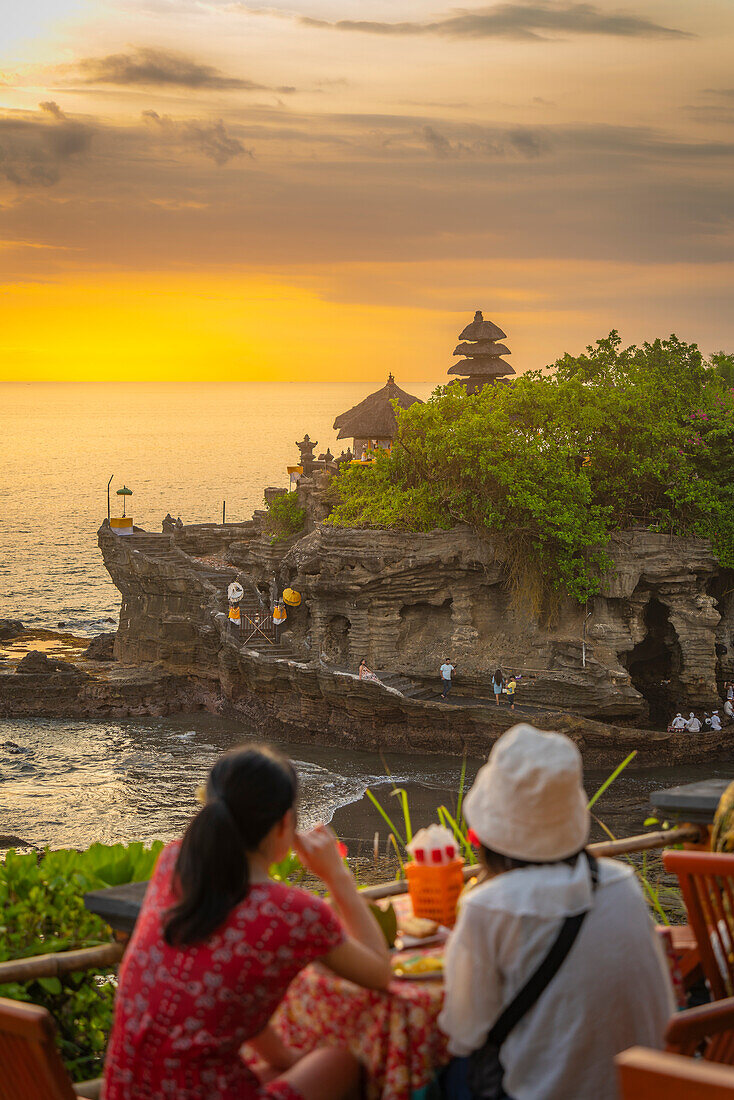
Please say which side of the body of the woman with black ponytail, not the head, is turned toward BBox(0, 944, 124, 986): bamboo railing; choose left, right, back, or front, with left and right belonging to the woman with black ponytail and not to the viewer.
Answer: left

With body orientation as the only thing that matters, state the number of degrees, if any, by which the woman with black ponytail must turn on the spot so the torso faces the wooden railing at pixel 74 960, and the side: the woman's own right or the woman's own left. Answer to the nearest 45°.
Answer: approximately 90° to the woman's own left

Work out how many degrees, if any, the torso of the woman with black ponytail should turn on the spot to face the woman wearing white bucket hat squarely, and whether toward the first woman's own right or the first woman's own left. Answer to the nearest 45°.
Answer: approximately 45° to the first woman's own right

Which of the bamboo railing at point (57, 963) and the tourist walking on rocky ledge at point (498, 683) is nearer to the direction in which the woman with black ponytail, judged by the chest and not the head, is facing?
the tourist walking on rocky ledge

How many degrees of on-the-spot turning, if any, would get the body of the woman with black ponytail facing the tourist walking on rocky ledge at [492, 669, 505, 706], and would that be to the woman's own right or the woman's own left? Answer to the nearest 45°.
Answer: approximately 45° to the woman's own left

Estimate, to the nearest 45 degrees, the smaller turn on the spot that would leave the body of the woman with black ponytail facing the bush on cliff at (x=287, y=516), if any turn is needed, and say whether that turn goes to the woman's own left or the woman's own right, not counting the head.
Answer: approximately 45° to the woman's own left

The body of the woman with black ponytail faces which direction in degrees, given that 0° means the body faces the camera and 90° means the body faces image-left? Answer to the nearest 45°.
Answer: approximately 225°

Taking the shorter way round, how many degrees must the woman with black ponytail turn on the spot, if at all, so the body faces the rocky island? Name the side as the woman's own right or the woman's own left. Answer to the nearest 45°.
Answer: approximately 45° to the woman's own left

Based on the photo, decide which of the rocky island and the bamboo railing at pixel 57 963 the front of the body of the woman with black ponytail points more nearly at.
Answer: the rocky island

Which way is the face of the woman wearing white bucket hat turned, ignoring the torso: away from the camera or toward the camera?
away from the camera

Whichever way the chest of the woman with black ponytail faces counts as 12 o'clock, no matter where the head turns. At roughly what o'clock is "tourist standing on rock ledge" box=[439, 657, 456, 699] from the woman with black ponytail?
The tourist standing on rock ledge is roughly at 11 o'clock from the woman with black ponytail.
